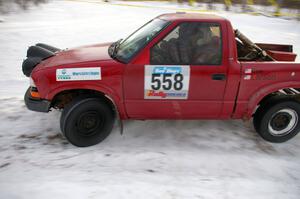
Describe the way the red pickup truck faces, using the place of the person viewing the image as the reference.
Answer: facing to the left of the viewer
